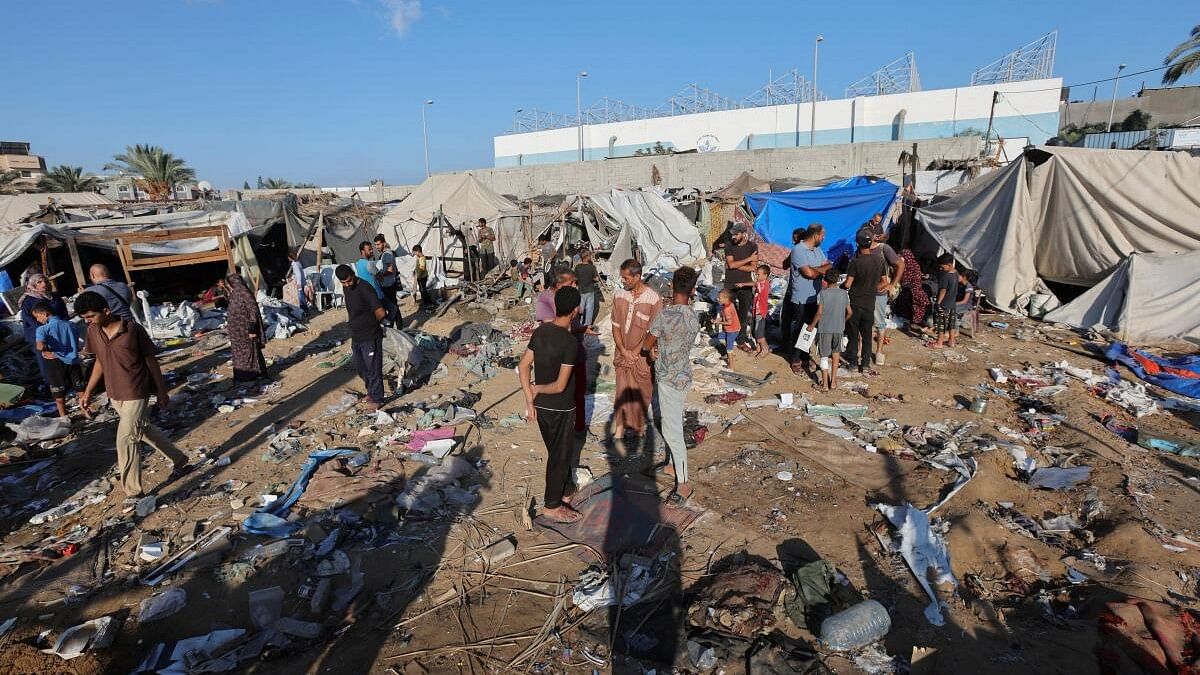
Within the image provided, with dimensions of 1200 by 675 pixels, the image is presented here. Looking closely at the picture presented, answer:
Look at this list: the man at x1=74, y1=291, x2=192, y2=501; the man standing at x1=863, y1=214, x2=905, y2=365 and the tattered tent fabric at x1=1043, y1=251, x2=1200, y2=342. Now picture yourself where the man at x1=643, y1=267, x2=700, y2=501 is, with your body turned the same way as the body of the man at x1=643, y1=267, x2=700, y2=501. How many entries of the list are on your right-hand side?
2

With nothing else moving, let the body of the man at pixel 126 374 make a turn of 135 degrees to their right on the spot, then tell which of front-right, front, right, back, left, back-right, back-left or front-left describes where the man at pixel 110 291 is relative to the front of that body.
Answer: front

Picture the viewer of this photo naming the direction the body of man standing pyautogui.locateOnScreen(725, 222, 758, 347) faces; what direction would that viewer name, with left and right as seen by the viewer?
facing the viewer

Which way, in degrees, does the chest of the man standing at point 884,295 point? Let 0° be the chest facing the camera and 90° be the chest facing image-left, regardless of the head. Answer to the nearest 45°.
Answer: approximately 45°

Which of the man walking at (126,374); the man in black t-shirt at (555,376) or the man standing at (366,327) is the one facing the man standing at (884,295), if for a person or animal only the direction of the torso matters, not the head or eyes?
the man in black t-shirt

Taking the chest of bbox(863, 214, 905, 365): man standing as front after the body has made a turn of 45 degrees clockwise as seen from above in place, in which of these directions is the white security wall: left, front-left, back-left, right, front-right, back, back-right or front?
right

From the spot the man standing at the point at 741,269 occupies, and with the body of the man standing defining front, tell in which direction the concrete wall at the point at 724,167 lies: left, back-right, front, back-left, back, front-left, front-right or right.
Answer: back

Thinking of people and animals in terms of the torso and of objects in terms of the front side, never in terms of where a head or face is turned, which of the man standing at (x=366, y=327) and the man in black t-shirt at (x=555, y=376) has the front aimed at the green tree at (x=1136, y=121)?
the man in black t-shirt
